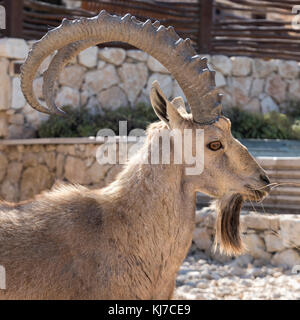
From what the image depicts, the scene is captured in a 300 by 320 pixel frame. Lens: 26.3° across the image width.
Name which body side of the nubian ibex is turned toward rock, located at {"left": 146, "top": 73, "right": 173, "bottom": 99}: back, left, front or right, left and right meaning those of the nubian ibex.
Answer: left

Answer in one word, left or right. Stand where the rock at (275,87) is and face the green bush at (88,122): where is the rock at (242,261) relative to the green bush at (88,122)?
left

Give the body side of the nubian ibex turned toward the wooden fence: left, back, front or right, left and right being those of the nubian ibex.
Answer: left

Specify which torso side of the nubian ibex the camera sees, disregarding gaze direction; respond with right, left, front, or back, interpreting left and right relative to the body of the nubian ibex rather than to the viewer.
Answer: right

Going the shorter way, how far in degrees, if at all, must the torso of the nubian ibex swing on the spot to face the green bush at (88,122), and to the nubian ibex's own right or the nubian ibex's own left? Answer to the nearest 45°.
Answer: approximately 90° to the nubian ibex's own left

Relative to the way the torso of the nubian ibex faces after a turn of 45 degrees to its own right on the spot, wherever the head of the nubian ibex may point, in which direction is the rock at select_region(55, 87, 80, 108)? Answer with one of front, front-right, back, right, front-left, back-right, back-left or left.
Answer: back-left

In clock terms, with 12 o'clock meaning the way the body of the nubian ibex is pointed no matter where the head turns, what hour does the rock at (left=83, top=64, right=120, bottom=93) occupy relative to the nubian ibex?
The rock is roughly at 9 o'clock from the nubian ibex.

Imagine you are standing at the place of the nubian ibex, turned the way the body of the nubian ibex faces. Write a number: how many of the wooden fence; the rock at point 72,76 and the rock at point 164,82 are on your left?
3

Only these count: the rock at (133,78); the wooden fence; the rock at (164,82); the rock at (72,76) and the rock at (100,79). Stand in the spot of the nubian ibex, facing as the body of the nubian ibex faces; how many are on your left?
5

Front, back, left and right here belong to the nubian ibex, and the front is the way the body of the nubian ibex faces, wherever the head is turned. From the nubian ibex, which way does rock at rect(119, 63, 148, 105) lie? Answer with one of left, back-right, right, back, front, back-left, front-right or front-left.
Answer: left

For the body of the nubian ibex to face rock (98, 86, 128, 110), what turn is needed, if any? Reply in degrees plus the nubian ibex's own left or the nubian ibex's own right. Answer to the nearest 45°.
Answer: approximately 90° to the nubian ibex's own left
